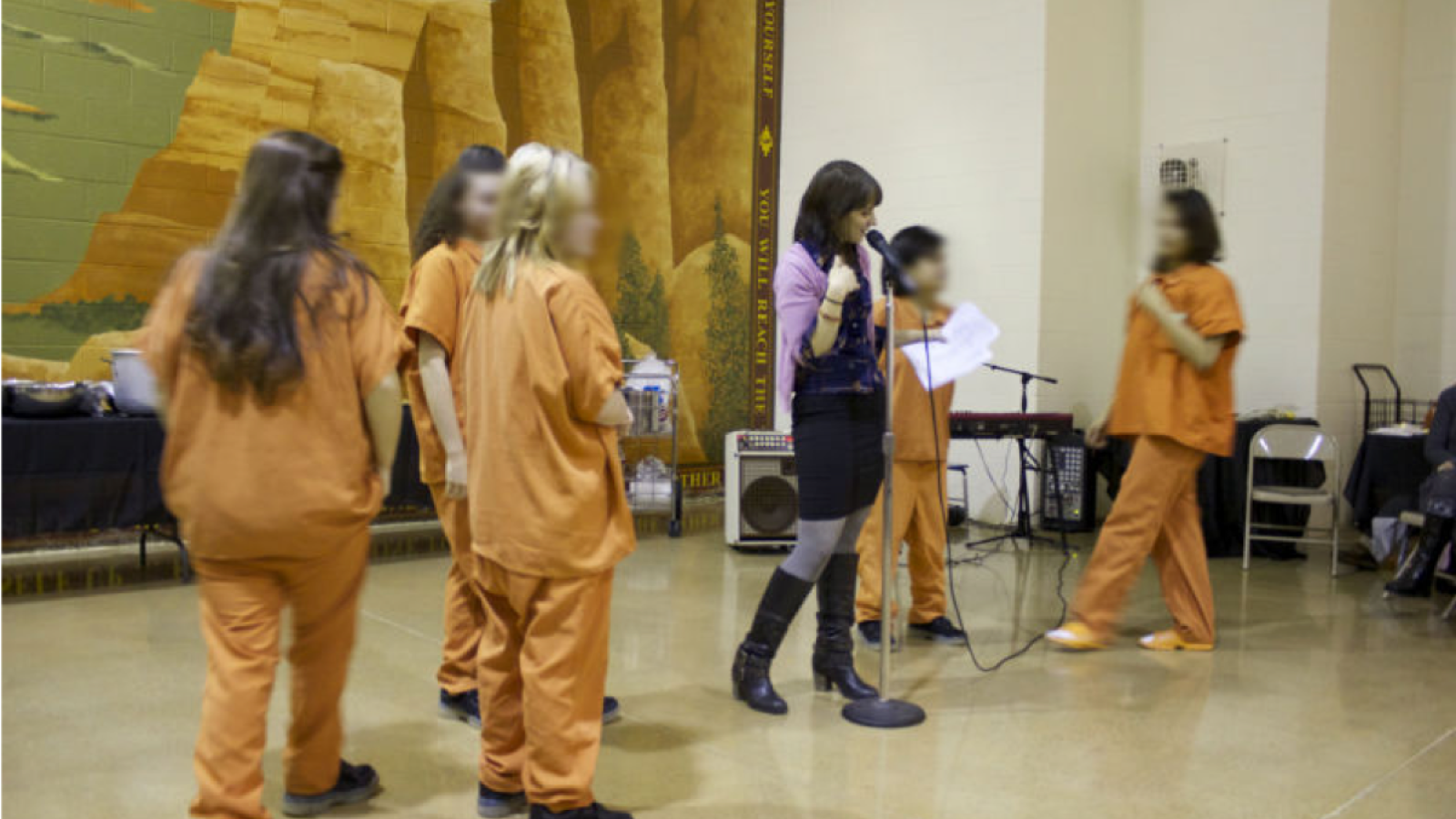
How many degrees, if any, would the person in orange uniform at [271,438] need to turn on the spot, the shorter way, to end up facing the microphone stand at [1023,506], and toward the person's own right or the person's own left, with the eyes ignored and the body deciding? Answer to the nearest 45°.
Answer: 0° — they already face it

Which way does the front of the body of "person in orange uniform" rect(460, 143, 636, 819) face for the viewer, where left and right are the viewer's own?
facing away from the viewer and to the right of the viewer

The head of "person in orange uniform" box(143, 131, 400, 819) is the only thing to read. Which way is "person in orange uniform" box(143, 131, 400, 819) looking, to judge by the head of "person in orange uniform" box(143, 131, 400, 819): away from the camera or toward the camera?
away from the camera

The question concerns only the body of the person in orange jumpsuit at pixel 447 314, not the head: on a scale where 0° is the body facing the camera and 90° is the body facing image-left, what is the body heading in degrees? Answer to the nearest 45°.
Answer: approximately 270°

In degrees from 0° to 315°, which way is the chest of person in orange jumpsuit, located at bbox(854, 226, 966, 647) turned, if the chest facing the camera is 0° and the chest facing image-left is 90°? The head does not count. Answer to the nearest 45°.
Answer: approximately 315°

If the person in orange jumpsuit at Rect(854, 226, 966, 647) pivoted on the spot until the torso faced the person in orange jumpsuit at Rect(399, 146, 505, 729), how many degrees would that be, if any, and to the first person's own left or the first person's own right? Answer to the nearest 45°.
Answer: approximately 90° to the first person's own right

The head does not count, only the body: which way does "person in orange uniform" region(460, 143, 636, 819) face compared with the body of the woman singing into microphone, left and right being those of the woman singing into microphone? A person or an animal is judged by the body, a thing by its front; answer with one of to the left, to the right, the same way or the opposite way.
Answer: to the left

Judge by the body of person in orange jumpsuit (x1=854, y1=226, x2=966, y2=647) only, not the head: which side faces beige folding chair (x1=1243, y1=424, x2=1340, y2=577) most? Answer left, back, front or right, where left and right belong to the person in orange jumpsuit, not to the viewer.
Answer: left
